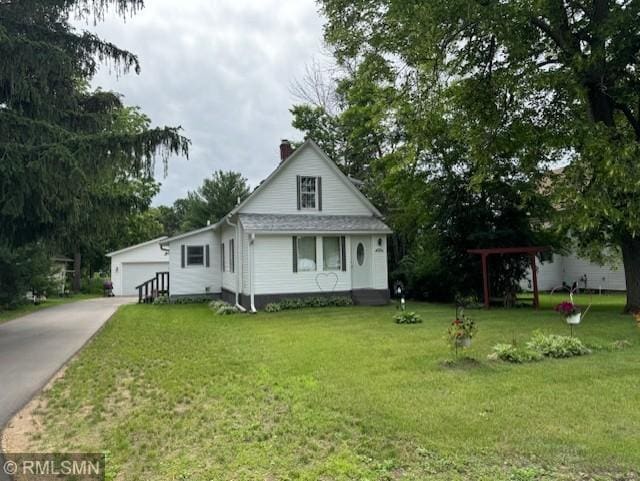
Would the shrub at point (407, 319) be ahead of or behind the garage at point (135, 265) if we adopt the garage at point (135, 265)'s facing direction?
ahead

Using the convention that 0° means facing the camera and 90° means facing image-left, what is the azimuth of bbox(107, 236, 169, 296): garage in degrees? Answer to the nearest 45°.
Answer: approximately 0°

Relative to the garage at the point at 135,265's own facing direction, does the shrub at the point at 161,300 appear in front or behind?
in front
